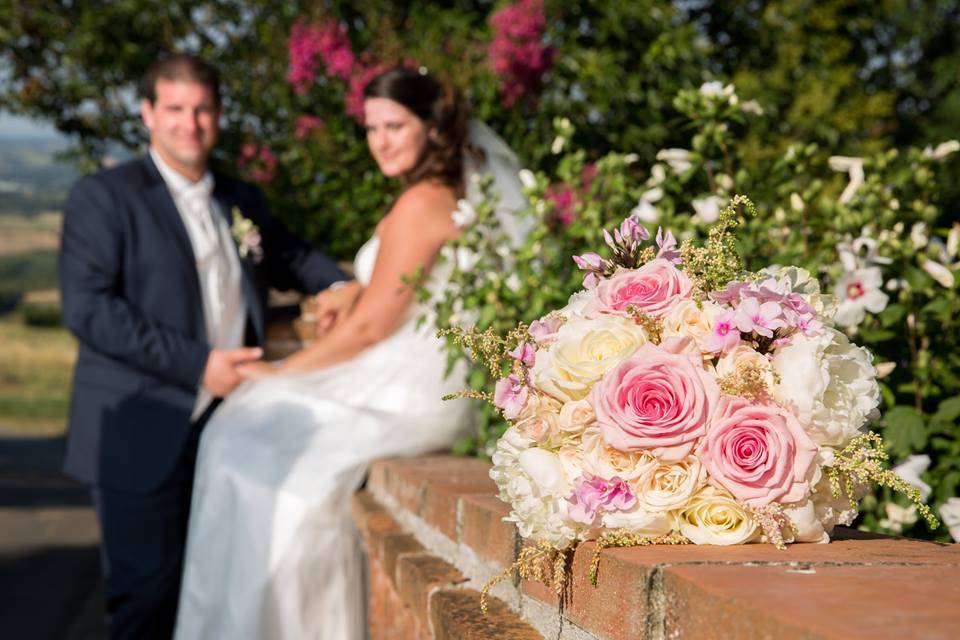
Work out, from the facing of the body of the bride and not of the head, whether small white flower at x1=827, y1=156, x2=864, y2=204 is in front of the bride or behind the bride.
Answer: behind

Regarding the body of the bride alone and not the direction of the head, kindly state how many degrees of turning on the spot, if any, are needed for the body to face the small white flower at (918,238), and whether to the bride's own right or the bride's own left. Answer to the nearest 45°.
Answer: approximately 135° to the bride's own left

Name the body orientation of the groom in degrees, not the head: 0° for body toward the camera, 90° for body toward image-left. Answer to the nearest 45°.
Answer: approximately 315°

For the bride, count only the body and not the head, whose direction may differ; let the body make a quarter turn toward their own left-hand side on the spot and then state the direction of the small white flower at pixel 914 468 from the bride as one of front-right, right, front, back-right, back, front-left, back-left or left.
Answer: front-left

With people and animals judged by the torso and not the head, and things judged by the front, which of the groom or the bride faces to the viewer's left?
the bride

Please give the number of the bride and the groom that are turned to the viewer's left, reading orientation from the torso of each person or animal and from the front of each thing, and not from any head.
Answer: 1

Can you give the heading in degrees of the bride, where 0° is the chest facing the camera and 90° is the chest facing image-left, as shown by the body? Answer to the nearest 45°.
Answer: approximately 90°
